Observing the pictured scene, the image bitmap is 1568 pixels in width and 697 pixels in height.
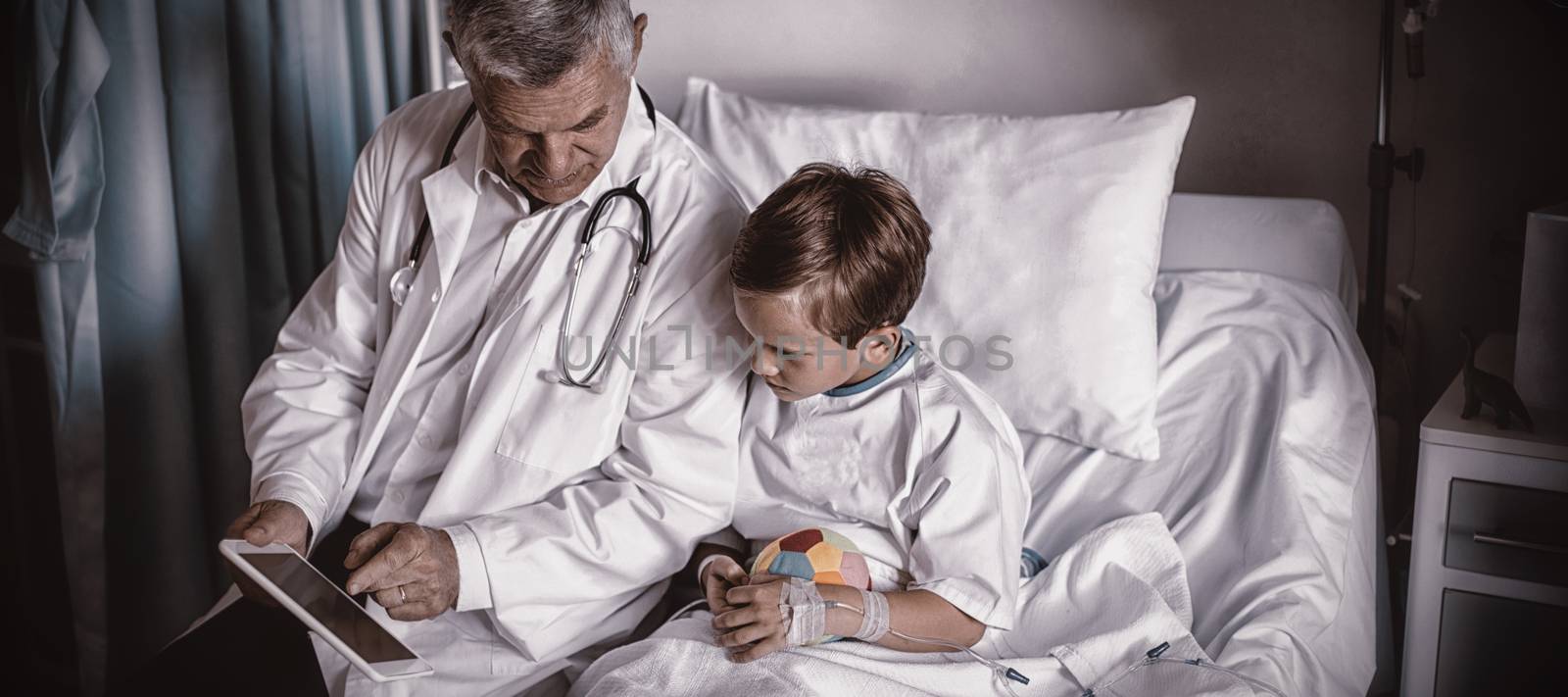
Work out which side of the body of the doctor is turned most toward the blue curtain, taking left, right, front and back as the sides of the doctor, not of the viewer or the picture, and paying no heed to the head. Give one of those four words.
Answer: right

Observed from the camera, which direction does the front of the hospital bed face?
facing the viewer

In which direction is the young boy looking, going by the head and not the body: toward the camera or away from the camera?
toward the camera

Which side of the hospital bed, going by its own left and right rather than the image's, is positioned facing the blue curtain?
right

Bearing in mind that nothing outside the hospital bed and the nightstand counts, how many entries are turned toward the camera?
2

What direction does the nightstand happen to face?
toward the camera

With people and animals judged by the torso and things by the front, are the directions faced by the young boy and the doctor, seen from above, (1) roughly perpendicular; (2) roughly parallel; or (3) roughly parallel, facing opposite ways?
roughly parallel

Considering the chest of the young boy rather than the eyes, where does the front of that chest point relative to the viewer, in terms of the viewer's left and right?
facing the viewer and to the left of the viewer

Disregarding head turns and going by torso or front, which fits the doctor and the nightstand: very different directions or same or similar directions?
same or similar directions
